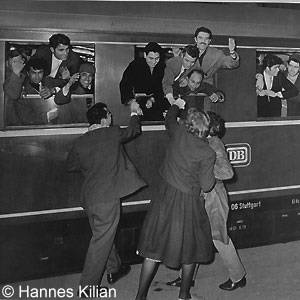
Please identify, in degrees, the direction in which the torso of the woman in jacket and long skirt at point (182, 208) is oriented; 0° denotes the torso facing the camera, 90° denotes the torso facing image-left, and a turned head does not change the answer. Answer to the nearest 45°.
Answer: approximately 180°

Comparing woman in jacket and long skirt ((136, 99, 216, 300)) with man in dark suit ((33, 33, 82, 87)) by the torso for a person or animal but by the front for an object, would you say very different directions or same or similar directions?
very different directions

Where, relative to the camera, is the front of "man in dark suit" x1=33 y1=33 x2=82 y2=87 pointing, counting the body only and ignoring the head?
toward the camera

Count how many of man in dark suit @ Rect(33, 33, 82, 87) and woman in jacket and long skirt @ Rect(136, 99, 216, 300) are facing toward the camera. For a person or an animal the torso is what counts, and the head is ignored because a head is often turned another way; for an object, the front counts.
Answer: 1

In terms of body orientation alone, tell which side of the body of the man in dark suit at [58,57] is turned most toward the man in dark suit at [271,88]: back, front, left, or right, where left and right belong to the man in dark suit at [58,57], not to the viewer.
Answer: left

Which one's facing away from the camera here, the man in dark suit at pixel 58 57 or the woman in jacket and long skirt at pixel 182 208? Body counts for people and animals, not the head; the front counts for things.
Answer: the woman in jacket and long skirt

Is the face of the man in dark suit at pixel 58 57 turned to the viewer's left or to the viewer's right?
to the viewer's right

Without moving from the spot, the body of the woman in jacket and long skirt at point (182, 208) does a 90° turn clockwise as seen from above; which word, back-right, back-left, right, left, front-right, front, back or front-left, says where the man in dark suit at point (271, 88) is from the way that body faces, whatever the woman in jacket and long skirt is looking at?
front-left
